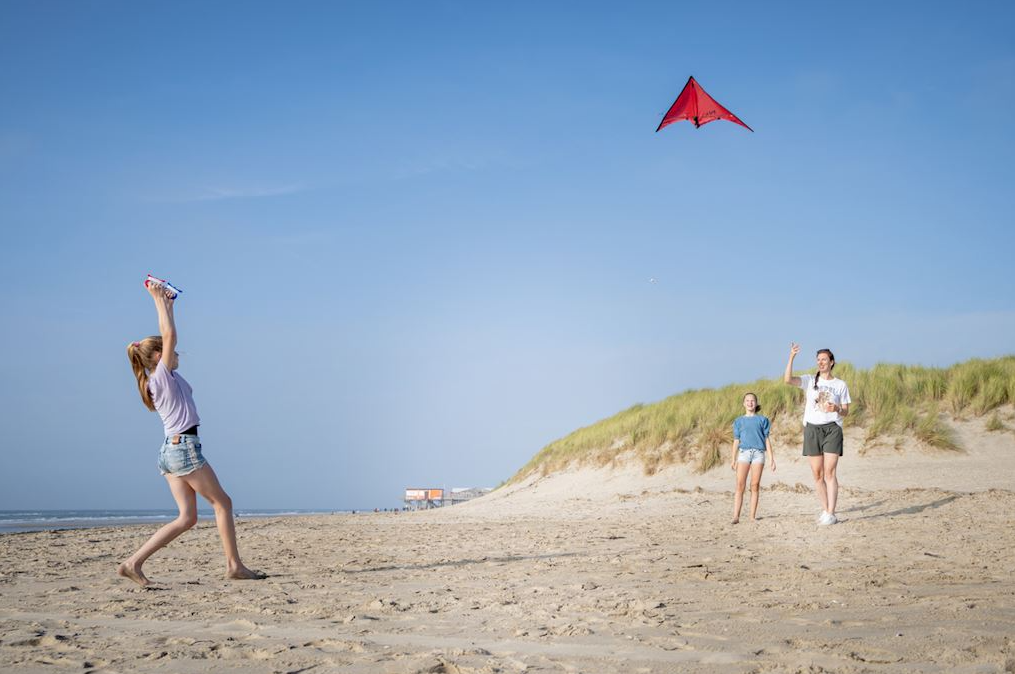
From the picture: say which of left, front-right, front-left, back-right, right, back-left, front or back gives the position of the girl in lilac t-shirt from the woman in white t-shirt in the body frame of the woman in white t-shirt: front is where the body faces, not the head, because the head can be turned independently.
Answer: front-right

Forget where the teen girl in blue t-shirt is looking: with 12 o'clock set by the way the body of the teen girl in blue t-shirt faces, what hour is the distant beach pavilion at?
The distant beach pavilion is roughly at 5 o'clock from the teen girl in blue t-shirt.

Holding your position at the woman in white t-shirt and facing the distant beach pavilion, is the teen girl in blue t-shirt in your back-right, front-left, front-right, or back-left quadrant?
front-left

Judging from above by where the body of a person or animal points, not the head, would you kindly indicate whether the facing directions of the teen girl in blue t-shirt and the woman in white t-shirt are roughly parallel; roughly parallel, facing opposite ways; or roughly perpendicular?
roughly parallel

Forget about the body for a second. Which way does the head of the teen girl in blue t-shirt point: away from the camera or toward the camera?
toward the camera

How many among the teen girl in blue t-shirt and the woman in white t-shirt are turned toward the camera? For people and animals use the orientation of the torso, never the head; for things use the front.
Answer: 2

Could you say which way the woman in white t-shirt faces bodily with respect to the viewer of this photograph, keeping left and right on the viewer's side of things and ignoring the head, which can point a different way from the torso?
facing the viewer

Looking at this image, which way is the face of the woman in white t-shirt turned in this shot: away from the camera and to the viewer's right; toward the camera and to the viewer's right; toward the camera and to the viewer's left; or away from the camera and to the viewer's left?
toward the camera and to the viewer's left

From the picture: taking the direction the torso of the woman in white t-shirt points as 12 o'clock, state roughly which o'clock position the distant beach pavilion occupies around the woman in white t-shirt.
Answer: The distant beach pavilion is roughly at 5 o'clock from the woman in white t-shirt.

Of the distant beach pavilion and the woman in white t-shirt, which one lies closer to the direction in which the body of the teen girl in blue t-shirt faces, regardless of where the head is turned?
the woman in white t-shirt

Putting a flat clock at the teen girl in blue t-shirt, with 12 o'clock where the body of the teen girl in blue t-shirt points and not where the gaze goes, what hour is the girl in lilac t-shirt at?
The girl in lilac t-shirt is roughly at 1 o'clock from the teen girl in blue t-shirt.

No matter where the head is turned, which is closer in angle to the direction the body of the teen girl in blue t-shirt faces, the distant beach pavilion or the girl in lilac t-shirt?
the girl in lilac t-shirt

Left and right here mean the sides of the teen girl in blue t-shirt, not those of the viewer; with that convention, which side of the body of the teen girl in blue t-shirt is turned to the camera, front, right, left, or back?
front
